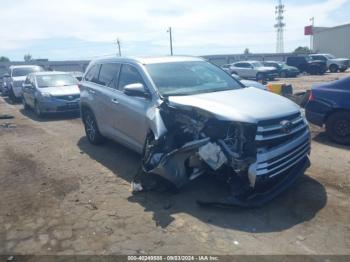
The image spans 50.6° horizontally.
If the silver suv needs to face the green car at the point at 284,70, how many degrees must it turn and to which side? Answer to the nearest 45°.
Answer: approximately 135° to its left

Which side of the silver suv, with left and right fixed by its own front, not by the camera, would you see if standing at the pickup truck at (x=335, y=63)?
left
